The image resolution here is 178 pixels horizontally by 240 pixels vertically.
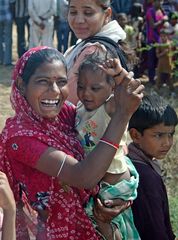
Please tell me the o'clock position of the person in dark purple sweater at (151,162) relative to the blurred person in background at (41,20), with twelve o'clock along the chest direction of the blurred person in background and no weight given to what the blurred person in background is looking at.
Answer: The person in dark purple sweater is roughly at 12 o'clock from the blurred person in background.

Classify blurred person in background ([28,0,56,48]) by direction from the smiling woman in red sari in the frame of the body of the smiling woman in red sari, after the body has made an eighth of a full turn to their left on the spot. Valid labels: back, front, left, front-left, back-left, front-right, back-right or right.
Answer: left

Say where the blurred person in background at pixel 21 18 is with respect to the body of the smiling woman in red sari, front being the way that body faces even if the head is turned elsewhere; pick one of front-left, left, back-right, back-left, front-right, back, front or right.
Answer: back-left

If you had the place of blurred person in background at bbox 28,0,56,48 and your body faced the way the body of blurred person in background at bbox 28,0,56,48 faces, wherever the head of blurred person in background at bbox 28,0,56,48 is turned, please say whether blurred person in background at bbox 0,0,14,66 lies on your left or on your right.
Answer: on your right

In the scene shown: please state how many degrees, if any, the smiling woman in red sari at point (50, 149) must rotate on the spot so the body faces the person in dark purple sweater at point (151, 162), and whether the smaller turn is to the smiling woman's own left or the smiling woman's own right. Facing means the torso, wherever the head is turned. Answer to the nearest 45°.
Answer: approximately 90° to the smiling woman's own left

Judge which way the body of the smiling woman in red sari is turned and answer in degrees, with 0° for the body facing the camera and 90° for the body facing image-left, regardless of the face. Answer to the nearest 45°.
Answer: approximately 315°

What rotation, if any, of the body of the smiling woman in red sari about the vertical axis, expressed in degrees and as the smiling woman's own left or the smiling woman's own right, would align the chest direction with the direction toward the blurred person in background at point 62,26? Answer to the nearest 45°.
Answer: approximately 135° to the smiling woman's own left

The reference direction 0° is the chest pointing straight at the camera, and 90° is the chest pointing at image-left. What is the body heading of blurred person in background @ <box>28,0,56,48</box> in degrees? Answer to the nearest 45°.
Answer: approximately 0°

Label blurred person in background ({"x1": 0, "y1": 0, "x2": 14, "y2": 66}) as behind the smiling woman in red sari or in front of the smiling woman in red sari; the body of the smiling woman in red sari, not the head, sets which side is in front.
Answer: behind
